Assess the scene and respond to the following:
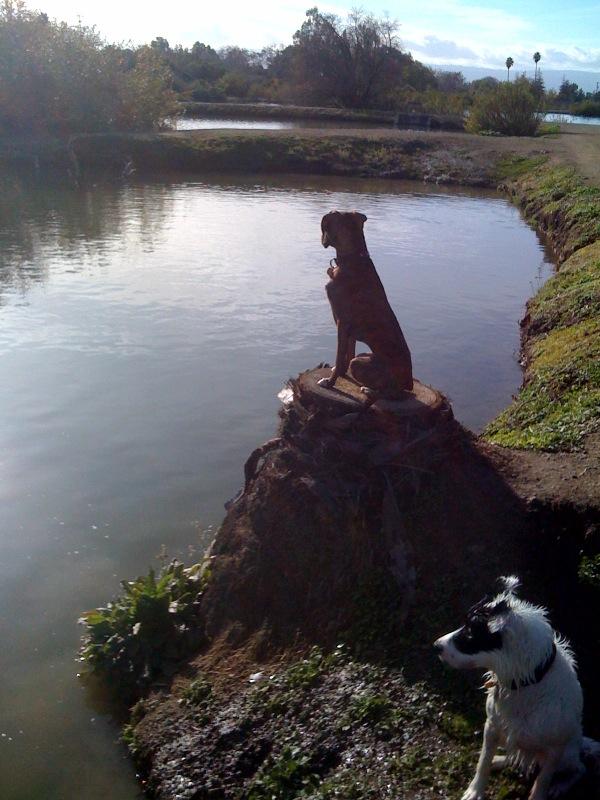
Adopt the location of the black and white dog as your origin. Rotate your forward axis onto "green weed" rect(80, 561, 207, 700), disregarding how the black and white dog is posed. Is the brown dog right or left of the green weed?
right

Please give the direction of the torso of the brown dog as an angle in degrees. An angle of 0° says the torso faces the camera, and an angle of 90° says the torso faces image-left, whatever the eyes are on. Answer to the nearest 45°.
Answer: approximately 90°

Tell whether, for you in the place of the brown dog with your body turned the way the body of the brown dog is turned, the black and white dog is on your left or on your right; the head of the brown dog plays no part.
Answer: on your left
